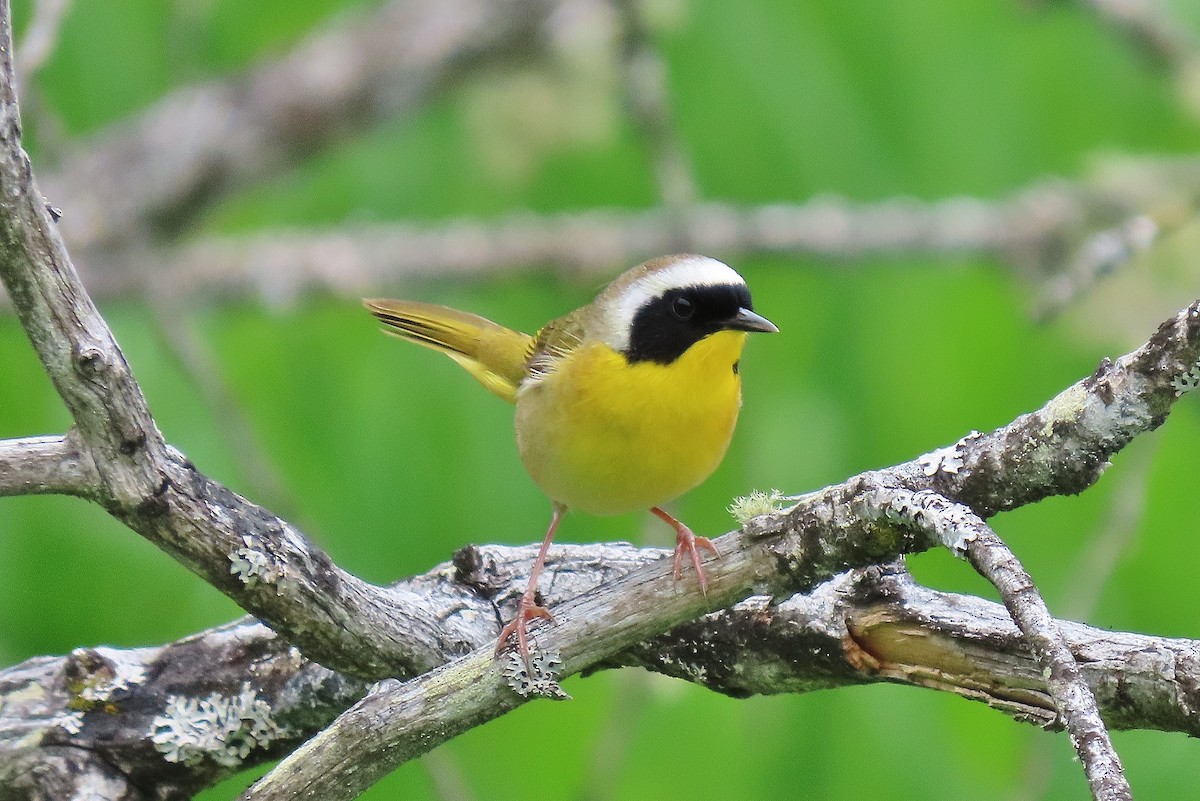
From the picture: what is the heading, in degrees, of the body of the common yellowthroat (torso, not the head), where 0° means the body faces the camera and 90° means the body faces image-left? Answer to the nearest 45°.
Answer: approximately 315°

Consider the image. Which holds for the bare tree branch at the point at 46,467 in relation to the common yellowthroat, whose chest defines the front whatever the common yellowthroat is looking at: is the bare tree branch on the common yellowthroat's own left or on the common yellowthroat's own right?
on the common yellowthroat's own right
